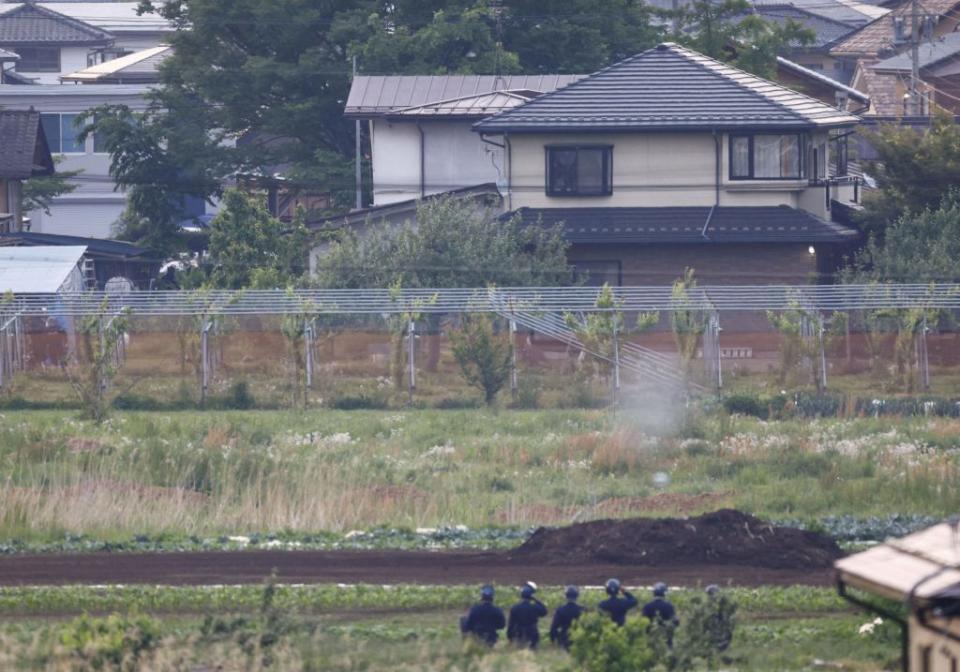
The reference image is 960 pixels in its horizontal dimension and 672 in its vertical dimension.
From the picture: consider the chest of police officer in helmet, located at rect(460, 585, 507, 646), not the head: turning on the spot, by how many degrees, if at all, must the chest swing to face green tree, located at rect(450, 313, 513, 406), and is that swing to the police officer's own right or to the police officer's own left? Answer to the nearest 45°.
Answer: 0° — they already face it

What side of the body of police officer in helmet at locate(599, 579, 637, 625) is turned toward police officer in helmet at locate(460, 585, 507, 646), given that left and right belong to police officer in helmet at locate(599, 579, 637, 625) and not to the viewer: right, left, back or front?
left

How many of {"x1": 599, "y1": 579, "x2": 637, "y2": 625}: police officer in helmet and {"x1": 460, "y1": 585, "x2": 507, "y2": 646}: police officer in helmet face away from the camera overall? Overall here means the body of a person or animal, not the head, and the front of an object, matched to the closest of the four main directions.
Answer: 2

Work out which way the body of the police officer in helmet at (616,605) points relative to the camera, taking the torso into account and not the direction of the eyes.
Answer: away from the camera

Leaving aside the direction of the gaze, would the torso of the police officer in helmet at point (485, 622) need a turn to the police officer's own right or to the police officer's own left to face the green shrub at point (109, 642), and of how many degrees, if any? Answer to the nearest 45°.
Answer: approximately 135° to the police officer's own left

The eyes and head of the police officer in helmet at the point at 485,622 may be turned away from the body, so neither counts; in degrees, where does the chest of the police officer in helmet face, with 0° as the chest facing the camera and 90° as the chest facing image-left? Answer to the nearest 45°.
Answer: approximately 180°

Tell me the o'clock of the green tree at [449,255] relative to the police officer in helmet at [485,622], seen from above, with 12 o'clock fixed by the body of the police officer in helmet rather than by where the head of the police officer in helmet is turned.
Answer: The green tree is roughly at 12 o'clock from the police officer in helmet.

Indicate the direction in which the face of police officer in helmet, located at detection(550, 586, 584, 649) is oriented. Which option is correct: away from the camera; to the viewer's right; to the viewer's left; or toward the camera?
away from the camera

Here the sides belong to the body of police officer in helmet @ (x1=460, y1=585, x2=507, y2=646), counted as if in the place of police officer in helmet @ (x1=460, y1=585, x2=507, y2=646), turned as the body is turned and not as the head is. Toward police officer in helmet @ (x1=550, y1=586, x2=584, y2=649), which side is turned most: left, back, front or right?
right

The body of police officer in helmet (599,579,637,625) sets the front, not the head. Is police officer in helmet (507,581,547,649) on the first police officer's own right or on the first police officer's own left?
on the first police officer's own left

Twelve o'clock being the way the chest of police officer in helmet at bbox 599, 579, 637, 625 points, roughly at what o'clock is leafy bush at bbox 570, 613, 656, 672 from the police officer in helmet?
The leafy bush is roughly at 6 o'clock from the police officer in helmet.
